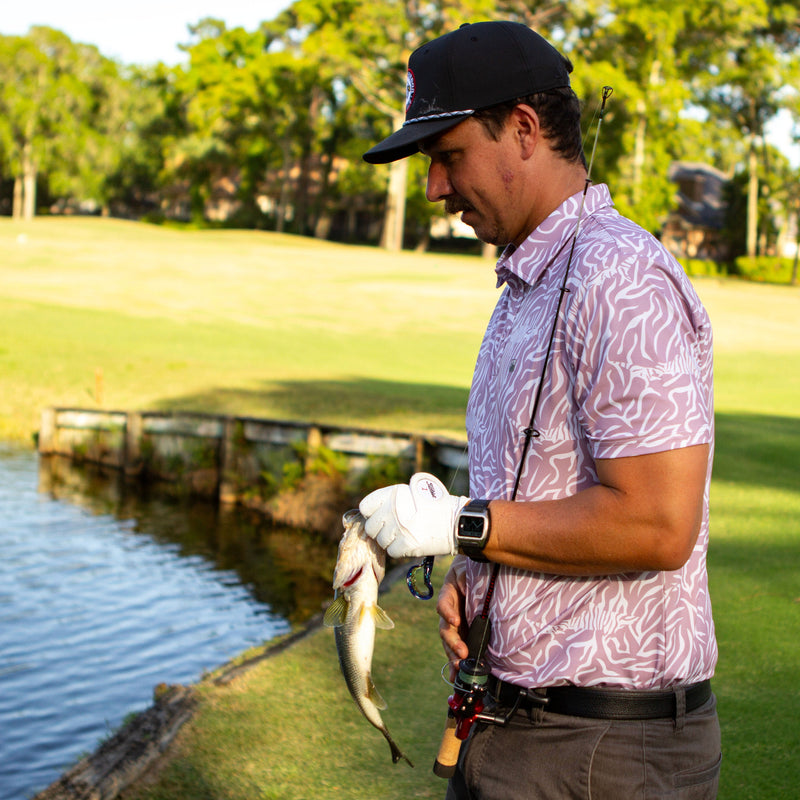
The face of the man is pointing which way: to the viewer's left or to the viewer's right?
to the viewer's left

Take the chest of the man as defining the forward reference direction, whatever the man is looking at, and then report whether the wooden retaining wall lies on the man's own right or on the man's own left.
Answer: on the man's own right

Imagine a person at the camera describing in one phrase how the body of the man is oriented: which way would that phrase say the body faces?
to the viewer's left
